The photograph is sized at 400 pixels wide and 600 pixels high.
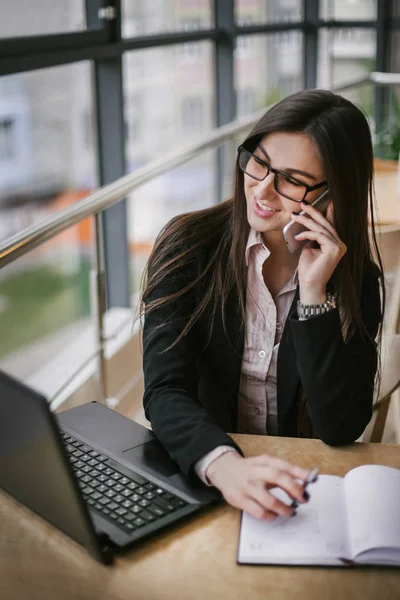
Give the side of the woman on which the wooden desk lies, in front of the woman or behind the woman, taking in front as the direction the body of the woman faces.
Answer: in front

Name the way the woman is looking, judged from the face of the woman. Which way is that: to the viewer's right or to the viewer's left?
to the viewer's left

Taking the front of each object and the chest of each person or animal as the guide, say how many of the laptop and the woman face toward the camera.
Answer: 1

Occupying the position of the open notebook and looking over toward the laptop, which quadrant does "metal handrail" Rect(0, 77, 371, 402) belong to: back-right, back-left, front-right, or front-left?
front-right

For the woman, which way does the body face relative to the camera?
toward the camera

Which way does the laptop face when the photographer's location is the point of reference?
facing away from the viewer and to the right of the viewer

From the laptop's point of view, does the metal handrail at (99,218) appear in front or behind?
in front

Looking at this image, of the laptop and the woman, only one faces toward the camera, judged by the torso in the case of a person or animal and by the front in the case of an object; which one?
the woman
